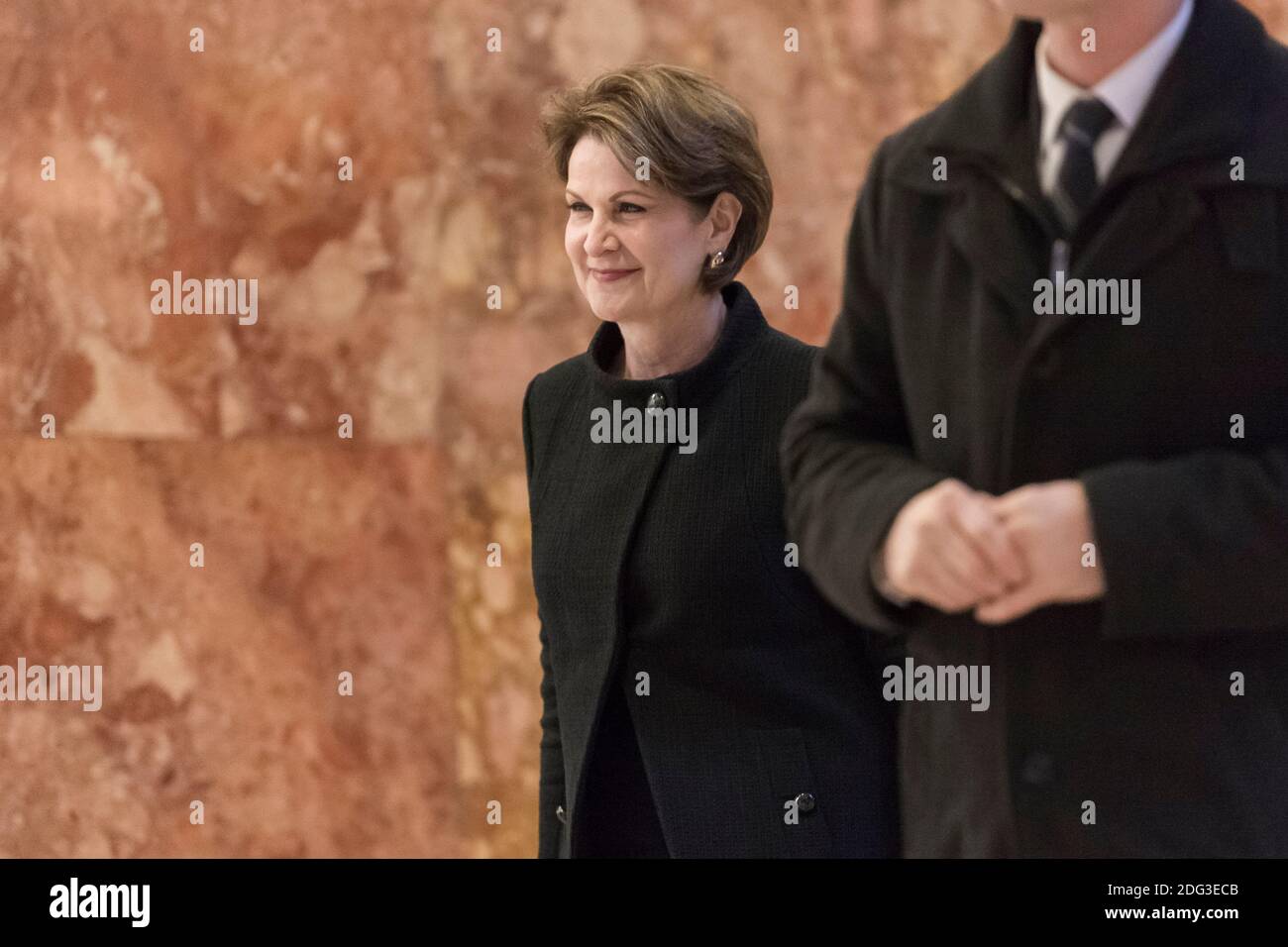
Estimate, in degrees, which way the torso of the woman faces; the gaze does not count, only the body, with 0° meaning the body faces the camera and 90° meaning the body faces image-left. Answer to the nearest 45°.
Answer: approximately 45°

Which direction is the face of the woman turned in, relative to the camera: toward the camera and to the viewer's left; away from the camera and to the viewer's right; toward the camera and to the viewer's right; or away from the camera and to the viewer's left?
toward the camera and to the viewer's left

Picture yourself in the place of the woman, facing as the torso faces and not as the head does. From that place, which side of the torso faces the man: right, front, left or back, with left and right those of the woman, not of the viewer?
left
